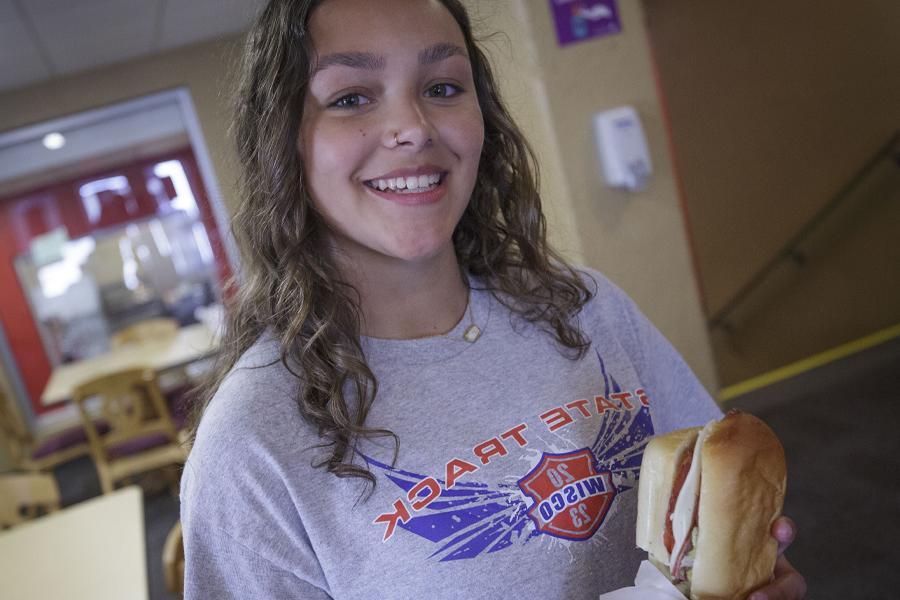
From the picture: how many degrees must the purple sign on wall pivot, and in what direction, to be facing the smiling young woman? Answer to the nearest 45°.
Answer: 0° — it already faces them

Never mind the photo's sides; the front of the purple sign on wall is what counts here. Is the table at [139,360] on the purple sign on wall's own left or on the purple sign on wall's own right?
on the purple sign on wall's own right

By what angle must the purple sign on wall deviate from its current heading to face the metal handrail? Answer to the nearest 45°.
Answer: approximately 135° to its left

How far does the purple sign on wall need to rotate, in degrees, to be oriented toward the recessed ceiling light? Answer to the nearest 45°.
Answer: approximately 135° to its right

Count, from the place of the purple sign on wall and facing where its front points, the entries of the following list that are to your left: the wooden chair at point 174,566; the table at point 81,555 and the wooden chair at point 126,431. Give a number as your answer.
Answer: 0

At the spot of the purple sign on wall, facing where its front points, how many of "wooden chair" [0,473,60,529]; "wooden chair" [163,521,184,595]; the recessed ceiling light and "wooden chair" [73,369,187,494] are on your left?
0

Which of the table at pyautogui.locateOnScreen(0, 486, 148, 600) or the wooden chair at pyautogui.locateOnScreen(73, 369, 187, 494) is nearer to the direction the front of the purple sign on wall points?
the table

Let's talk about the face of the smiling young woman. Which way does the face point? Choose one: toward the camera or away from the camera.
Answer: toward the camera

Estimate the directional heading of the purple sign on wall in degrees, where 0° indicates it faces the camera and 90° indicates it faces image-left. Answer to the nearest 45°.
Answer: approximately 0°

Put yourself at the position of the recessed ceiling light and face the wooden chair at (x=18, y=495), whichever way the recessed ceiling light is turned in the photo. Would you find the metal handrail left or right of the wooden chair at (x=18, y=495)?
left

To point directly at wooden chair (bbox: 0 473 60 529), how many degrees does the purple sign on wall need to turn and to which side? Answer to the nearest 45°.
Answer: approximately 90° to its right

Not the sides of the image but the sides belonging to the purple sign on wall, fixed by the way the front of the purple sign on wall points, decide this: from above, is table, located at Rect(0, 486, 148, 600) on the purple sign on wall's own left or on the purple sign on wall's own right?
on the purple sign on wall's own right

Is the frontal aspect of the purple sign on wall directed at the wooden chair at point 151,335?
no

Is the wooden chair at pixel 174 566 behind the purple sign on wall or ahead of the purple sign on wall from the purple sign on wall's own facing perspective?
ahead

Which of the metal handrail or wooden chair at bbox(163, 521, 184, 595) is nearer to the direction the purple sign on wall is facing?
the wooden chair
